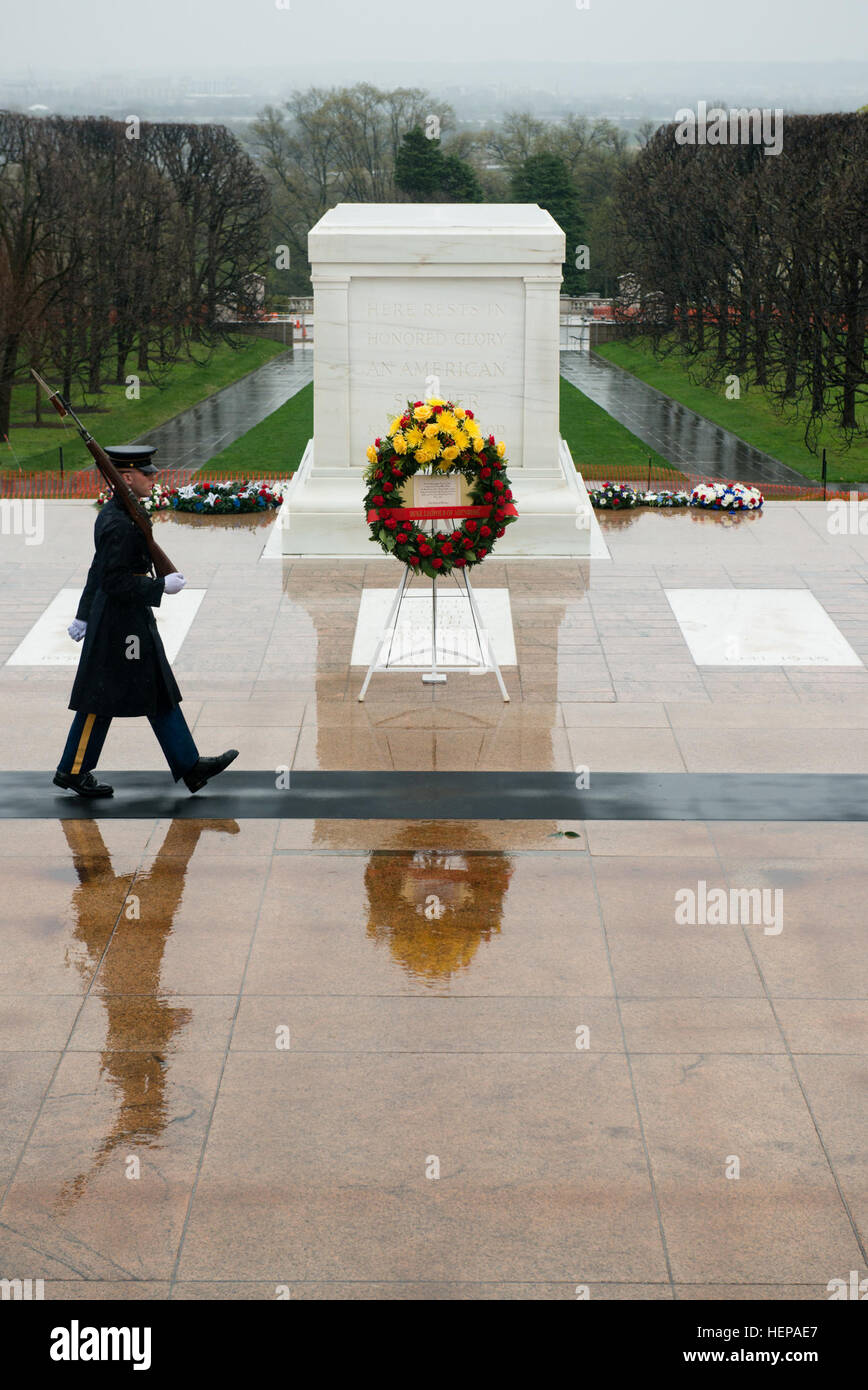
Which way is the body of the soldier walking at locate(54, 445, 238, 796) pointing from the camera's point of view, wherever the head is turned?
to the viewer's right

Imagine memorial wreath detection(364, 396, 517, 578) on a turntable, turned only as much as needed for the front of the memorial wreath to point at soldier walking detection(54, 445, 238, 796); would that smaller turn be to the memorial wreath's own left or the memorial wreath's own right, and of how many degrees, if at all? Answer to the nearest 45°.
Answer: approximately 45° to the memorial wreath's own right

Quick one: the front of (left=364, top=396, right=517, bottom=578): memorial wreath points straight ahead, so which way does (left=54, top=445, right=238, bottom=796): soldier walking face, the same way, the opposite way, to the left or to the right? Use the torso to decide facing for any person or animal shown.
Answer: to the left

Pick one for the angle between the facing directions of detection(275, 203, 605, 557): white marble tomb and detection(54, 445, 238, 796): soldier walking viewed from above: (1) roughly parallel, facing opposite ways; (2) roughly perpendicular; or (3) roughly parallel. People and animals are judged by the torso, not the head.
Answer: roughly perpendicular

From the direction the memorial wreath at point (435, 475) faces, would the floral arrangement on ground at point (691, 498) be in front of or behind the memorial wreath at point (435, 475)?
behind

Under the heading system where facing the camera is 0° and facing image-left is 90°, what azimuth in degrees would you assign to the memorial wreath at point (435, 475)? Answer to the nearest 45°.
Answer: approximately 0°

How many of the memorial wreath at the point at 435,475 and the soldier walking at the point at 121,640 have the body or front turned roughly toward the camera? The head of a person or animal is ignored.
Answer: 1

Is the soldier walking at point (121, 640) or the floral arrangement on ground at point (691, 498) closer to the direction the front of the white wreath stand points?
the soldier walking

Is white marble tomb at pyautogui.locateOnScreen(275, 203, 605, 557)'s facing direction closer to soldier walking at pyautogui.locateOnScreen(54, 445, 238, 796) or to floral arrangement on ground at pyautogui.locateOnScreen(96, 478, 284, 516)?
the soldier walking

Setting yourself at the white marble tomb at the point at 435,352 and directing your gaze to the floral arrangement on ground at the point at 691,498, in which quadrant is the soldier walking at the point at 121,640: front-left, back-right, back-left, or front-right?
back-right

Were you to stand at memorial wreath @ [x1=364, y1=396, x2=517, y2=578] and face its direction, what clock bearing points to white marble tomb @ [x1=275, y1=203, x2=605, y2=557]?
The white marble tomb is roughly at 6 o'clock from the memorial wreath.

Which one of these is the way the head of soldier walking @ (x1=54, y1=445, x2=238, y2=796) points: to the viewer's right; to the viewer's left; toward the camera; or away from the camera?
to the viewer's right

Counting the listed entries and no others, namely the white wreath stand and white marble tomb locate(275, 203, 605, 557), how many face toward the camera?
2

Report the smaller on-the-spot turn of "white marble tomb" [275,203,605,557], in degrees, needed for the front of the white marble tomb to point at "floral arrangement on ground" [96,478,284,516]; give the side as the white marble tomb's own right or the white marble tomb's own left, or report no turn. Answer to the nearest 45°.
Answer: approximately 135° to the white marble tomb's own right
